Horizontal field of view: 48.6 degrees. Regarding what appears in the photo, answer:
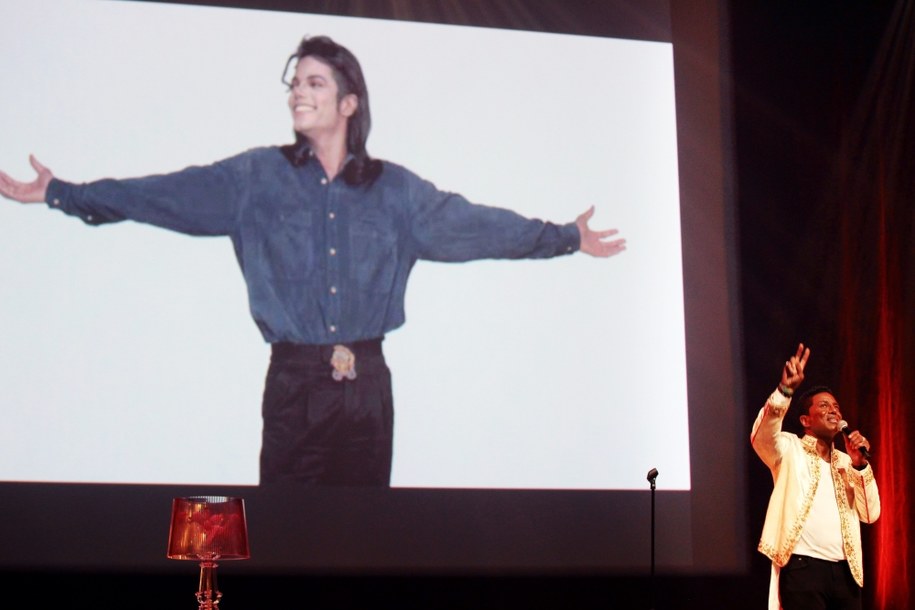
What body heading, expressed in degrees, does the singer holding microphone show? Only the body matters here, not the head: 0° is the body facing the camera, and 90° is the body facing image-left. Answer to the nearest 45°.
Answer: approximately 315°

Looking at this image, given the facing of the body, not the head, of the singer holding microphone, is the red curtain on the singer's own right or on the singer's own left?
on the singer's own left
